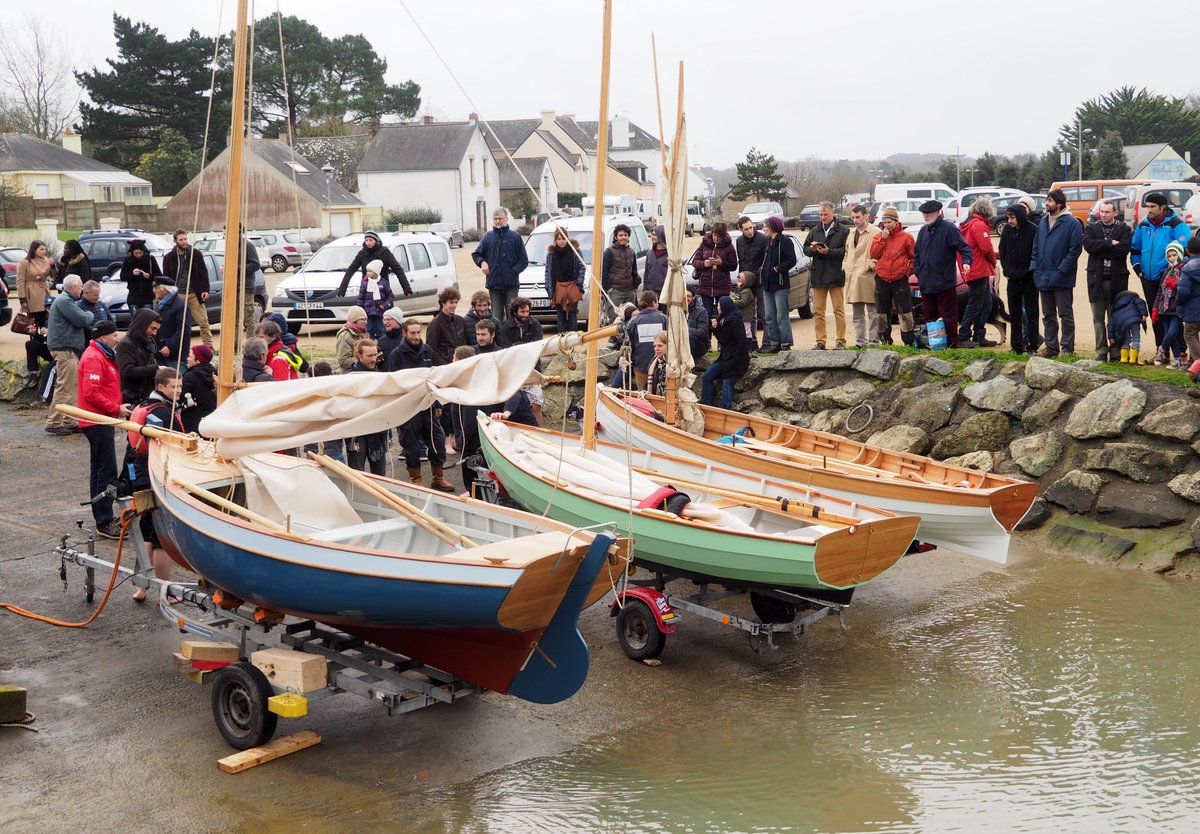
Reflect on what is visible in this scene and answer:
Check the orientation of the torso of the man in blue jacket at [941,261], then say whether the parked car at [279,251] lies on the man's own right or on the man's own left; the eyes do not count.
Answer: on the man's own right

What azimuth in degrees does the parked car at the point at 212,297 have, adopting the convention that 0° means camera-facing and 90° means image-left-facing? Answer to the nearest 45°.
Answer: approximately 45°

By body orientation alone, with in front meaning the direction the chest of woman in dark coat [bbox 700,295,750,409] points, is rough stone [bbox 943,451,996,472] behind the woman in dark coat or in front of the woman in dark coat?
behind

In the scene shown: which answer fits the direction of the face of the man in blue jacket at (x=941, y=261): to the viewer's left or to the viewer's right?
to the viewer's left

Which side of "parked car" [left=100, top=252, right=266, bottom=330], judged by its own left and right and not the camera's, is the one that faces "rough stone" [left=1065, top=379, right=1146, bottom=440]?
left

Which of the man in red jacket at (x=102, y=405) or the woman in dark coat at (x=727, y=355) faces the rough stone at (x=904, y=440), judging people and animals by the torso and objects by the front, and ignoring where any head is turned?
the man in red jacket

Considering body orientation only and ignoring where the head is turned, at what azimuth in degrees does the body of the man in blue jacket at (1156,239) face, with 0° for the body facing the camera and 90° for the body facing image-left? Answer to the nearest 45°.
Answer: approximately 45°
